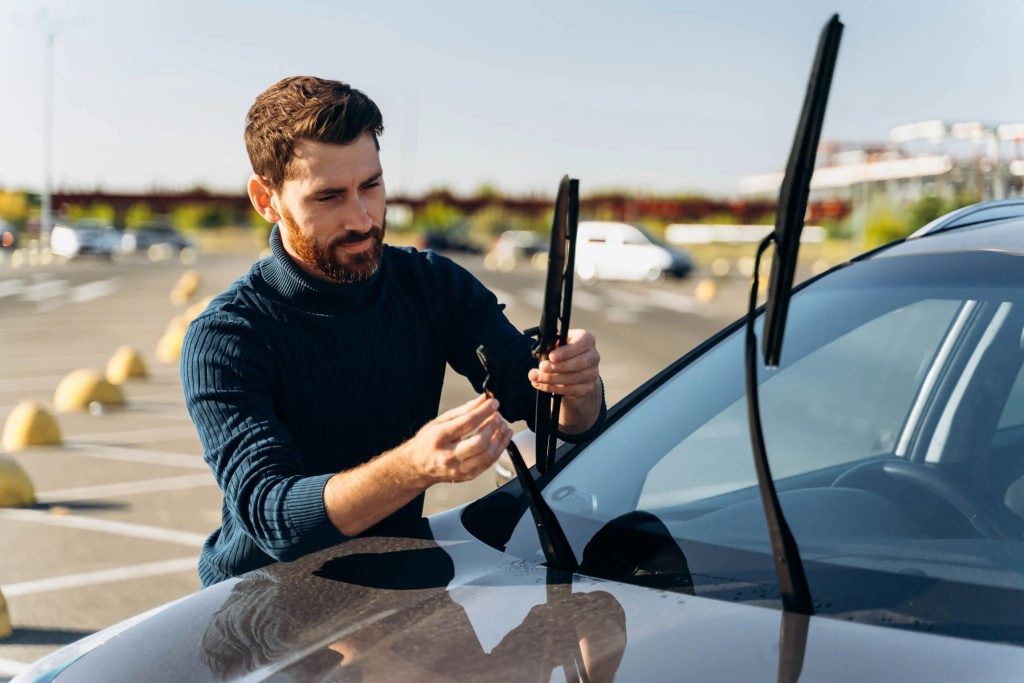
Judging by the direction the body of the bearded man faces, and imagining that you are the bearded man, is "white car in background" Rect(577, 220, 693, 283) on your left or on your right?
on your left

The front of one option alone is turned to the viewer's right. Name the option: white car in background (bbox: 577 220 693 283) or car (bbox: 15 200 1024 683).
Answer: the white car in background

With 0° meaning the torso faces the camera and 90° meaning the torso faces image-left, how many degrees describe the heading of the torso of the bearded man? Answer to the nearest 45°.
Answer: approximately 315°

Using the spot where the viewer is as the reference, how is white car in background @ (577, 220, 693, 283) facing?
facing to the right of the viewer

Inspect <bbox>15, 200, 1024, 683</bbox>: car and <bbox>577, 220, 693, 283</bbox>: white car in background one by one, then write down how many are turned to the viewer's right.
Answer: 1

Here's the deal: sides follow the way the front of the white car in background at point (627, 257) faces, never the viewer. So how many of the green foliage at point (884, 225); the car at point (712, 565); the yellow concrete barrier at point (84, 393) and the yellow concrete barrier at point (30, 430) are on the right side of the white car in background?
3

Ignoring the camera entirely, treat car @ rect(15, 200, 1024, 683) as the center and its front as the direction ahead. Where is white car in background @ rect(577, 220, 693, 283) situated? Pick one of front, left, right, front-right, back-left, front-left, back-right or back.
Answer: back-right

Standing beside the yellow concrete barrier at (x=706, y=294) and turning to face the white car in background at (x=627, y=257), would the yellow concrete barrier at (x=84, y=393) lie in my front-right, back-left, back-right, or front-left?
back-left

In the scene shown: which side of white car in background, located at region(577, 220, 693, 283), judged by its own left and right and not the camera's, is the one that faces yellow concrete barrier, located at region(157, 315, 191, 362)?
right

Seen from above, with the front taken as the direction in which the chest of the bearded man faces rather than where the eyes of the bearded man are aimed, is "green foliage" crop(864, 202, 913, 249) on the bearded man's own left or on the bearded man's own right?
on the bearded man's own left

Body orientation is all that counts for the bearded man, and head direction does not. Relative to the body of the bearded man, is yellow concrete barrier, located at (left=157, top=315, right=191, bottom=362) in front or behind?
behind
